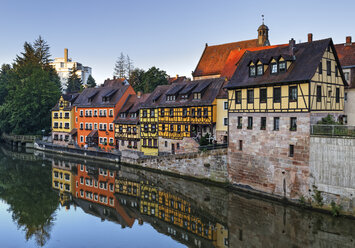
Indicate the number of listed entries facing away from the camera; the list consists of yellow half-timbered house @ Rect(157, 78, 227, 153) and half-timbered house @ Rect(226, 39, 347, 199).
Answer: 0

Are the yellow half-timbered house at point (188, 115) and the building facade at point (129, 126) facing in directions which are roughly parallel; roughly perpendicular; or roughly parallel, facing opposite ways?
roughly parallel

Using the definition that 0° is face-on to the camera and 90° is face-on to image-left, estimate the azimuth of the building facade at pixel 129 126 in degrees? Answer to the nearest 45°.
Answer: approximately 45°

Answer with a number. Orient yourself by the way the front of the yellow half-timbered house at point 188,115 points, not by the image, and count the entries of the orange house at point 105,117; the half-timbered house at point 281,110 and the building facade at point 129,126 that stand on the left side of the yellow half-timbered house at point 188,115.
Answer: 1

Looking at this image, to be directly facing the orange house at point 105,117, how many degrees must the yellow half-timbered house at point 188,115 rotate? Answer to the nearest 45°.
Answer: approximately 90° to its right

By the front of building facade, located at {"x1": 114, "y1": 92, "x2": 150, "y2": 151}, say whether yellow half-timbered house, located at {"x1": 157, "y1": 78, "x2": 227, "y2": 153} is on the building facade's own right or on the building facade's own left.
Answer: on the building facade's own left

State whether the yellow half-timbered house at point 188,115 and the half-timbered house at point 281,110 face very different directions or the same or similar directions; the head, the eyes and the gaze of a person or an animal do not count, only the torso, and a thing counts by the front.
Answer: same or similar directions

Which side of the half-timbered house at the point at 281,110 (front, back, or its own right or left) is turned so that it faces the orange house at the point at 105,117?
right

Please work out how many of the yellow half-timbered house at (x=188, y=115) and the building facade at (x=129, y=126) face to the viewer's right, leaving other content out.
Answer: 0

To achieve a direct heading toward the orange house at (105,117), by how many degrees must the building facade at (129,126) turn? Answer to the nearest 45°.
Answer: approximately 90° to its right

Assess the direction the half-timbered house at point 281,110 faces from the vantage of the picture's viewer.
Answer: facing the viewer and to the left of the viewer

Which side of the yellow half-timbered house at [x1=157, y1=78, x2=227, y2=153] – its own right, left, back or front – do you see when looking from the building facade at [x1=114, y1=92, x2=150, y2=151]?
right
